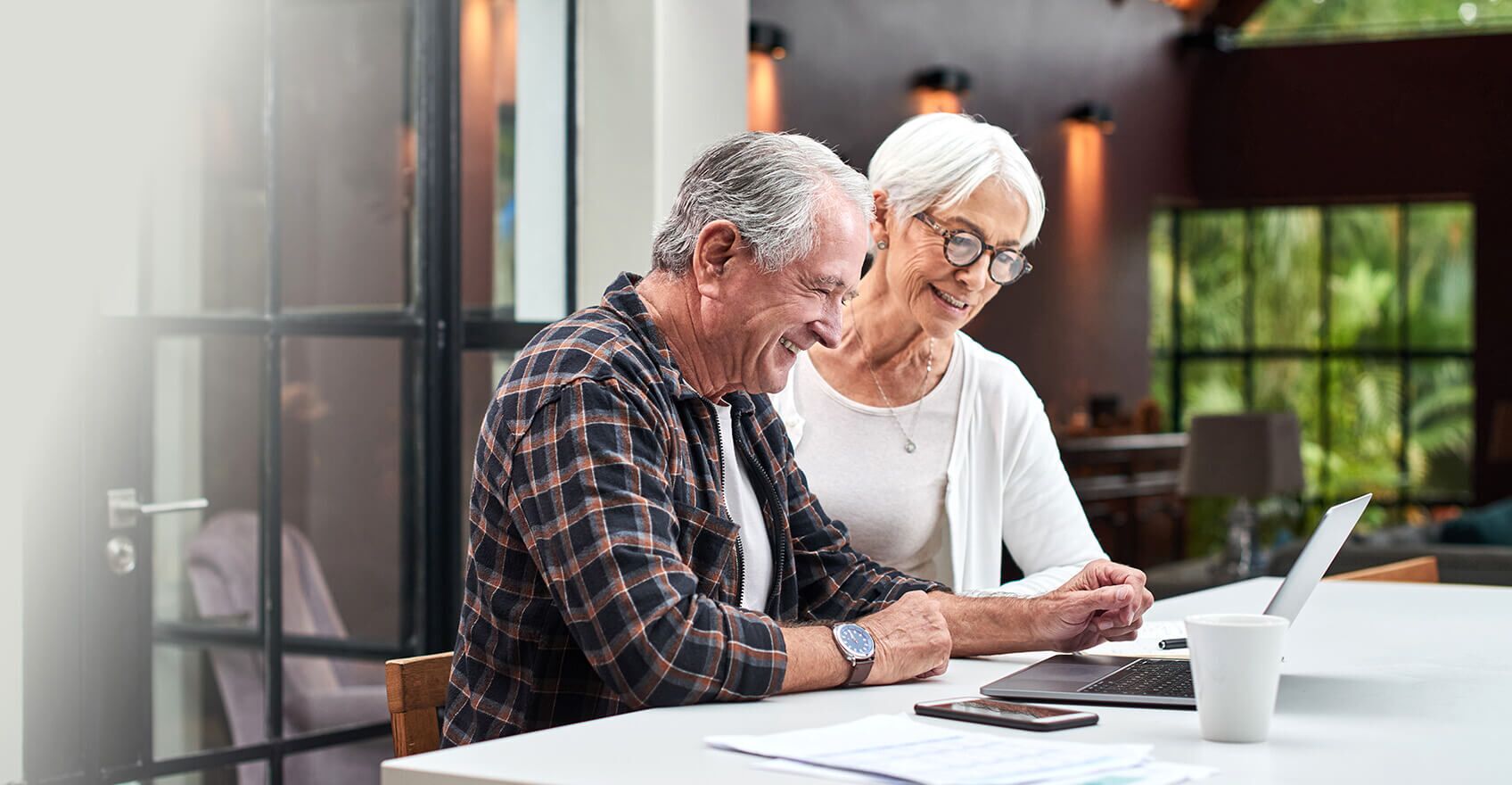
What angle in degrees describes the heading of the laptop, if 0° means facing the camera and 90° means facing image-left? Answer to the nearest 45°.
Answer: approximately 90°

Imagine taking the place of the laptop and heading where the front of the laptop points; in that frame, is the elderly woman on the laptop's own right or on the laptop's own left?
on the laptop's own right

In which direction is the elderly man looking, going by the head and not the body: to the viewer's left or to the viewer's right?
to the viewer's right
